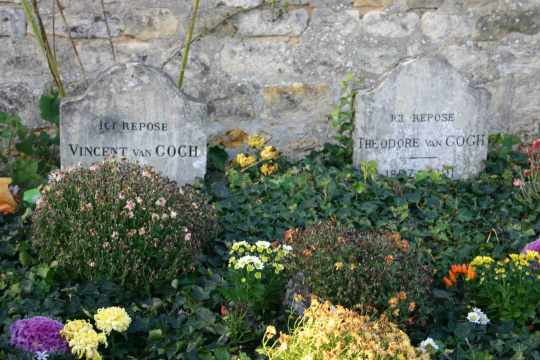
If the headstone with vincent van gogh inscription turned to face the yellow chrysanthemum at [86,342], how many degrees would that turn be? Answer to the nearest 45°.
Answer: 0° — it already faces it

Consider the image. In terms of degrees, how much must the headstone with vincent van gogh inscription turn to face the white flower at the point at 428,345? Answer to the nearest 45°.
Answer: approximately 45° to its left

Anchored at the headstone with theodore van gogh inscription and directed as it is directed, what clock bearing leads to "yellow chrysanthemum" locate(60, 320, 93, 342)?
The yellow chrysanthemum is roughly at 1 o'clock from the headstone with theodore van gogh inscription.

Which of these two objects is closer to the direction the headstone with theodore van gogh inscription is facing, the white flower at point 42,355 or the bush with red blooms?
the white flower

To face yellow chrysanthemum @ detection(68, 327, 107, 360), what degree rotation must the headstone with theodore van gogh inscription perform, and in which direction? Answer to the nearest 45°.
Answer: approximately 45° to its right

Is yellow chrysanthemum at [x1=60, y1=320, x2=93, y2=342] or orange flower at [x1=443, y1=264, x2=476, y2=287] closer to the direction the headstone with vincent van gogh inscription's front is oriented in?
the yellow chrysanthemum

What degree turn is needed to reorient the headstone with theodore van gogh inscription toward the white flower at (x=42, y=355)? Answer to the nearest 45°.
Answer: approximately 45° to its right

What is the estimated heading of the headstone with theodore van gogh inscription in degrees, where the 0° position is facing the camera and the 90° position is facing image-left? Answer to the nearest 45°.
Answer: approximately 0°

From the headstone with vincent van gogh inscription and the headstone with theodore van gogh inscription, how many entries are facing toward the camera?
2
